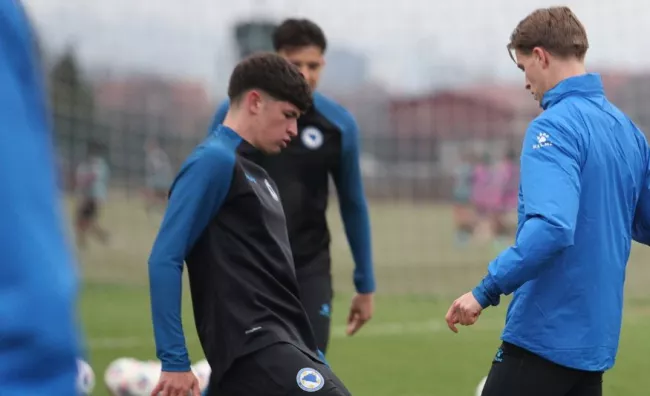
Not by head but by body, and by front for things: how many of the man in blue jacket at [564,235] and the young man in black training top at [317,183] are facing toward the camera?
1

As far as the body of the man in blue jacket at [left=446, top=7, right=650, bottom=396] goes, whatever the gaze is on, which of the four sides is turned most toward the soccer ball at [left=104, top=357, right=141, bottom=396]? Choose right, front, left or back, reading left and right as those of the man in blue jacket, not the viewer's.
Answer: front

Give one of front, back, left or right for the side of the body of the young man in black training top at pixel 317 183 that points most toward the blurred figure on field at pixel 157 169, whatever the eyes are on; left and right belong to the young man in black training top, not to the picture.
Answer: back

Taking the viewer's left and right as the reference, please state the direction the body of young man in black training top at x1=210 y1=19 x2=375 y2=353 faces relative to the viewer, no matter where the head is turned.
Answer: facing the viewer

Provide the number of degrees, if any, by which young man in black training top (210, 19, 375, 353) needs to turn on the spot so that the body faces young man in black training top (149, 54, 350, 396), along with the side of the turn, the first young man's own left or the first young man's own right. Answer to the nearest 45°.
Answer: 0° — they already face them

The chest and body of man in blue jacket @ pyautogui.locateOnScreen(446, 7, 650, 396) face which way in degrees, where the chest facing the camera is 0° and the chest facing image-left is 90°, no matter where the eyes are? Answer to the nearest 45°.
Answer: approximately 135°

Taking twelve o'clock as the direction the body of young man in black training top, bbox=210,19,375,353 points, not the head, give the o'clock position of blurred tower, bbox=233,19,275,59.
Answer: The blurred tower is roughly at 6 o'clock from the young man in black training top.

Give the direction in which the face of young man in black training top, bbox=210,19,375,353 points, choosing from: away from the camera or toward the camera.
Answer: toward the camera

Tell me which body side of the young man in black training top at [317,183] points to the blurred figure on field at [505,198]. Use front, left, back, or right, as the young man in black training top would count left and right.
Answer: back

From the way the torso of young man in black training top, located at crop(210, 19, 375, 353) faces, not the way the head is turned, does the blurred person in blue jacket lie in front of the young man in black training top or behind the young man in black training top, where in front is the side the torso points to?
in front

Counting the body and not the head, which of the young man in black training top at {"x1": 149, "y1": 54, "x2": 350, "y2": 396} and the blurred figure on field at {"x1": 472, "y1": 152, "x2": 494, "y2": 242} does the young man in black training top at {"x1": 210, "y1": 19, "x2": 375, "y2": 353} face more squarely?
the young man in black training top

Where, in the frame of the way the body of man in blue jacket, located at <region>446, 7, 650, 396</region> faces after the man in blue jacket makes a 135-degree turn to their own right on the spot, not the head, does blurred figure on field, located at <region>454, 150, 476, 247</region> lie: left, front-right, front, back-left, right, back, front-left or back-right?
left

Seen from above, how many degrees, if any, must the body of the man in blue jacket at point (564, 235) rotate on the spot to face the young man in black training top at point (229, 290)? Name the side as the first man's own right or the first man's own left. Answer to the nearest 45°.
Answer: approximately 45° to the first man's own left

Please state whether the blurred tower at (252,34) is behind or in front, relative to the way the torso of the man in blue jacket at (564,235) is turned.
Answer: in front
